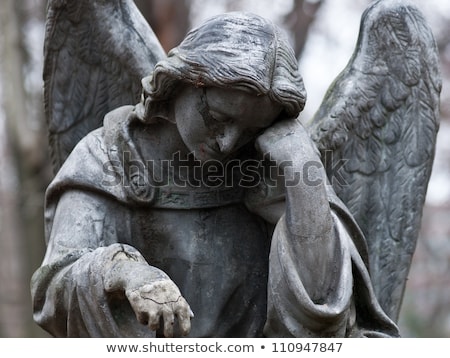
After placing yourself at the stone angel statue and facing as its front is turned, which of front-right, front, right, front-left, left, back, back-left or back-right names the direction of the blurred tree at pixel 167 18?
back

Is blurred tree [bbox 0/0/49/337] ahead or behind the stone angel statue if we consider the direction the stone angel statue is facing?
behind

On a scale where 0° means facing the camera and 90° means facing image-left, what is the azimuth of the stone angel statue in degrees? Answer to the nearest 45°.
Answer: approximately 0°
